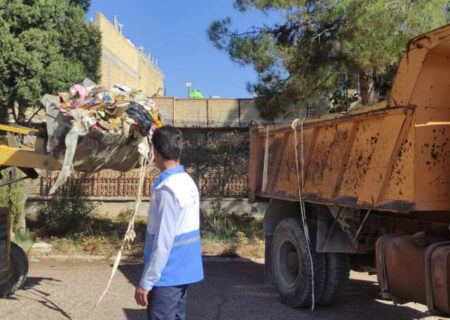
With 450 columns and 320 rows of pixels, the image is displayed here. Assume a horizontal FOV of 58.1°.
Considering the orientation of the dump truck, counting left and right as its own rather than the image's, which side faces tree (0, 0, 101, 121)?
back

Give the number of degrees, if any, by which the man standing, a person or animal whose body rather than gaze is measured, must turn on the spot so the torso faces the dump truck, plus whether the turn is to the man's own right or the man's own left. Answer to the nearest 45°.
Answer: approximately 90° to the man's own right

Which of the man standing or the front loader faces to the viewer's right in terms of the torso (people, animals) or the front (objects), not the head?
the front loader

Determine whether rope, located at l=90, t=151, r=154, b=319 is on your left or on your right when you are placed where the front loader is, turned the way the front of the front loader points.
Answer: on your right

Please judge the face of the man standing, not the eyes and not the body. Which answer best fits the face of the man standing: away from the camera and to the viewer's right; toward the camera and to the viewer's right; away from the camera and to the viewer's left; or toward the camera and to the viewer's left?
away from the camera and to the viewer's left

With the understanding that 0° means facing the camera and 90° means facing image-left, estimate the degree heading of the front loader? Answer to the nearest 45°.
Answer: approximately 270°

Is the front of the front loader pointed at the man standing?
no

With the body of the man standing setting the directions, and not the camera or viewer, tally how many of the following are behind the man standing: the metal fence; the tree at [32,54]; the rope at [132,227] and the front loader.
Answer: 0

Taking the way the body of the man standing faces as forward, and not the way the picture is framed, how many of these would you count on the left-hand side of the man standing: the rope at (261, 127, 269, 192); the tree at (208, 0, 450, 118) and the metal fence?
0

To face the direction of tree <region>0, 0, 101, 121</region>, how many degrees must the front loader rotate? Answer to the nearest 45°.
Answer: approximately 90° to its left

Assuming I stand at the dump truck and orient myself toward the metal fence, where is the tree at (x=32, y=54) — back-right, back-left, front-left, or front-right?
front-left

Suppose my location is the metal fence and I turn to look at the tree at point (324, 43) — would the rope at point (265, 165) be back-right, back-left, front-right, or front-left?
front-right

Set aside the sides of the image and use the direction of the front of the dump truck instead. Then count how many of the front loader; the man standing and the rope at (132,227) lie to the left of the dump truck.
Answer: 0

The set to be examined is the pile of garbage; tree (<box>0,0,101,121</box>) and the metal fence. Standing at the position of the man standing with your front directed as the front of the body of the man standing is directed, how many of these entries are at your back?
0

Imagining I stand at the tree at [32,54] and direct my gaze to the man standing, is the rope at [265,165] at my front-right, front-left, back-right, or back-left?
front-left
